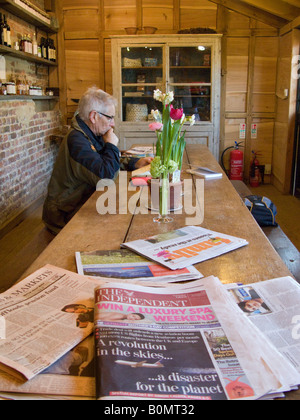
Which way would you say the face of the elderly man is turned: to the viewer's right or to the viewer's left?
to the viewer's right

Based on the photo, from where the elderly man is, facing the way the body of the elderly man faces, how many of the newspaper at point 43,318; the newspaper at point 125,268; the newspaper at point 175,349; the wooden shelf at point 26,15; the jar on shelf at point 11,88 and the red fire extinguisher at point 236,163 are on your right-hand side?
3

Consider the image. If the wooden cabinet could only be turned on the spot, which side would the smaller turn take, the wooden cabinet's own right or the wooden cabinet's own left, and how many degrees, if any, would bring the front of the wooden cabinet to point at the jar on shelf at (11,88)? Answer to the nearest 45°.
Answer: approximately 45° to the wooden cabinet's own right

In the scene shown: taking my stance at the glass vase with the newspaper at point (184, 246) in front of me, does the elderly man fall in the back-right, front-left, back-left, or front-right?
back-right

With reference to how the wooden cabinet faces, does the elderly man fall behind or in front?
in front

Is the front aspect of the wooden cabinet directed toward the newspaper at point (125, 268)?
yes

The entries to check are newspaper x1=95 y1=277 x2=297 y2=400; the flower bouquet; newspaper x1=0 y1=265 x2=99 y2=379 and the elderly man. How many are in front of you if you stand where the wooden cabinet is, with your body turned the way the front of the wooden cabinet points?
4

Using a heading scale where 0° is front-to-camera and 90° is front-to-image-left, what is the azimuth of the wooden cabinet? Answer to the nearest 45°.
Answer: approximately 0°

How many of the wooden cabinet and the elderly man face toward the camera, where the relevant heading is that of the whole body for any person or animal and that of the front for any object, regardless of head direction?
1

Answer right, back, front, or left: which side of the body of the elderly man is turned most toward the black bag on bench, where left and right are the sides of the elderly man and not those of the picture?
front

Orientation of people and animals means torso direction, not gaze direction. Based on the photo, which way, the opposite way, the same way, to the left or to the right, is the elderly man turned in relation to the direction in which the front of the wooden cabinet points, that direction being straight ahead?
to the left

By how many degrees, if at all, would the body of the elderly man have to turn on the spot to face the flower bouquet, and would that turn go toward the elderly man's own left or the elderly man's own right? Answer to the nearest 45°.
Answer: approximately 45° to the elderly man's own right

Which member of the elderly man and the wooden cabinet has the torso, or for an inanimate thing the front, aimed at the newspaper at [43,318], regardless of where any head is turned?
the wooden cabinet

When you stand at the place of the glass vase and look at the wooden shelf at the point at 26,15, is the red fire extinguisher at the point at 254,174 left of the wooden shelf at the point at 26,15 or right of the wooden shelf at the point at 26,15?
right

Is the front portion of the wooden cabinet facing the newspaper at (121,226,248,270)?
yes

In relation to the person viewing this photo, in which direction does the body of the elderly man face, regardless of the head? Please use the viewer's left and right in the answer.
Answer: facing to the right of the viewer
